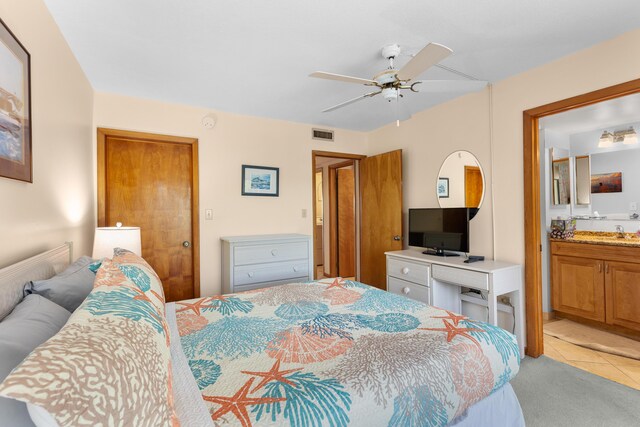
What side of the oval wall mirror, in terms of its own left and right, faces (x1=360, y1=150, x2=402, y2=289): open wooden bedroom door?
right

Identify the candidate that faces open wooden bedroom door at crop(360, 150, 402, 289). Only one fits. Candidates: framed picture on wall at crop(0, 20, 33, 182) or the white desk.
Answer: the framed picture on wall

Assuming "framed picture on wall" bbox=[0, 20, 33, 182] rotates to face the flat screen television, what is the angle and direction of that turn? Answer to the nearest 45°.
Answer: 0° — it already faces it

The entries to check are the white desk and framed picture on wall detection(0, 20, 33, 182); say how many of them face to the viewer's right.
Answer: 1

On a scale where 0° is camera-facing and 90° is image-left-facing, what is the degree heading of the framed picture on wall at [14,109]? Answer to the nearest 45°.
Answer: approximately 270°

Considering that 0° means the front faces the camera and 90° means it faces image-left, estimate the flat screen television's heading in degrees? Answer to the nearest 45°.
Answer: approximately 45°

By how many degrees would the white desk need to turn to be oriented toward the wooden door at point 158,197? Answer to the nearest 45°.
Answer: approximately 45° to its right

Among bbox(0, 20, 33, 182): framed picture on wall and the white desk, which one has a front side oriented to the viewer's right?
the framed picture on wall

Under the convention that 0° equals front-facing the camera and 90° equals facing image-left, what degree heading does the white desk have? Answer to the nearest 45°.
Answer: approximately 45°
